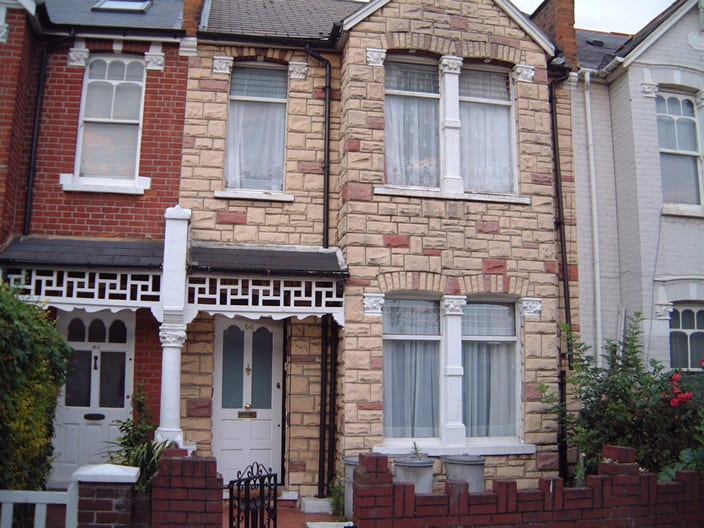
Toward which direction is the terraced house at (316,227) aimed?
toward the camera

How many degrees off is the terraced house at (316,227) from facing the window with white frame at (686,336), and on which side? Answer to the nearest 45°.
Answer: approximately 90° to its left

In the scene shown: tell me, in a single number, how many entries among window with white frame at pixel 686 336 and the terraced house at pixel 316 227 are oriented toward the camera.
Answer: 2

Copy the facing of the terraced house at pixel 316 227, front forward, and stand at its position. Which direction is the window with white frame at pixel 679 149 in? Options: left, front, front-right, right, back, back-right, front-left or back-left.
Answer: left

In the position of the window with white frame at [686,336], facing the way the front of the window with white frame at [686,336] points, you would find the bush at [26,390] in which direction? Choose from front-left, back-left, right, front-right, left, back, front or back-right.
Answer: front-right

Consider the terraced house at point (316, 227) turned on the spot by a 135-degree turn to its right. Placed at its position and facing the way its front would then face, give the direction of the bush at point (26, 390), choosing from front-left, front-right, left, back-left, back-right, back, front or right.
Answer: left

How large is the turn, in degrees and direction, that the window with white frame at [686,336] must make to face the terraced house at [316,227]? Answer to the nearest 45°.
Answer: approximately 45° to its right

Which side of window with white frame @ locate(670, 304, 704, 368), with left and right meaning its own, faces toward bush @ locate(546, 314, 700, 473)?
front

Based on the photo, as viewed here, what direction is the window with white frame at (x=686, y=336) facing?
toward the camera

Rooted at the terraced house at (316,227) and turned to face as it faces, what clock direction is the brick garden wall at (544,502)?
The brick garden wall is roughly at 11 o'clock from the terraced house.
